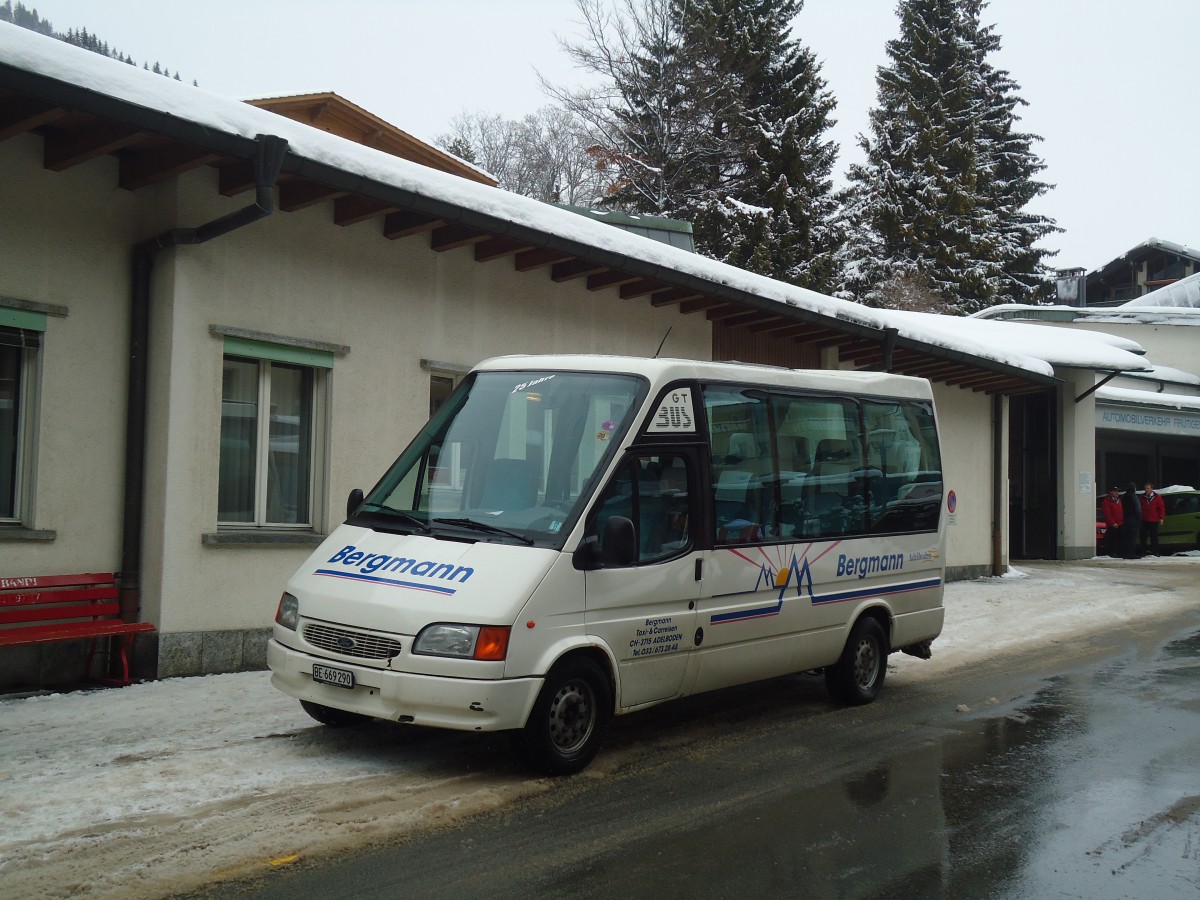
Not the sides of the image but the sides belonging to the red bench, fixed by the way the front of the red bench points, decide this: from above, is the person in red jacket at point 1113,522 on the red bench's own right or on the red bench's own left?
on the red bench's own left

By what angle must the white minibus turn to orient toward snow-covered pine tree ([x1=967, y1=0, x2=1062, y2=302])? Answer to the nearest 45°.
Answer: approximately 180°

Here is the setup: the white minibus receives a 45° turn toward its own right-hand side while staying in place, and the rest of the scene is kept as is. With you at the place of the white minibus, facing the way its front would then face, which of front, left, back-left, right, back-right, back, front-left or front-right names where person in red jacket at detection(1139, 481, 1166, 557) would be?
back-right

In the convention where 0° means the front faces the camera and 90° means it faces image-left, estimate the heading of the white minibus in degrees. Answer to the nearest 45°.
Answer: approximately 45°

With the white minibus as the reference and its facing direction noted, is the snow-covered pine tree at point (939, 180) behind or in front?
behind

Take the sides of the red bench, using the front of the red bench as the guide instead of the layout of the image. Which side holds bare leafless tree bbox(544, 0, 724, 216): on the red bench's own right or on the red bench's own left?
on the red bench's own left

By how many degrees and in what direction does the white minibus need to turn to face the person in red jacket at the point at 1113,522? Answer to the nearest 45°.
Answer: approximately 180°

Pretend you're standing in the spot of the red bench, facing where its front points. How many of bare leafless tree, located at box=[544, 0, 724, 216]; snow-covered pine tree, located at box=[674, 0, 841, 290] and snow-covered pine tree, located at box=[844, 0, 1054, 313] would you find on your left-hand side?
3

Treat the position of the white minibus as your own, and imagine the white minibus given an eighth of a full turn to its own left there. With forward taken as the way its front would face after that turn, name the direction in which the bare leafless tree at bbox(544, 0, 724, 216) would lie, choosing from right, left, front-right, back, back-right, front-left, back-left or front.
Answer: back

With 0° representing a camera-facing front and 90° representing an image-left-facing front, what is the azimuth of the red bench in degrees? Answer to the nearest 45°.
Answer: approximately 315°
